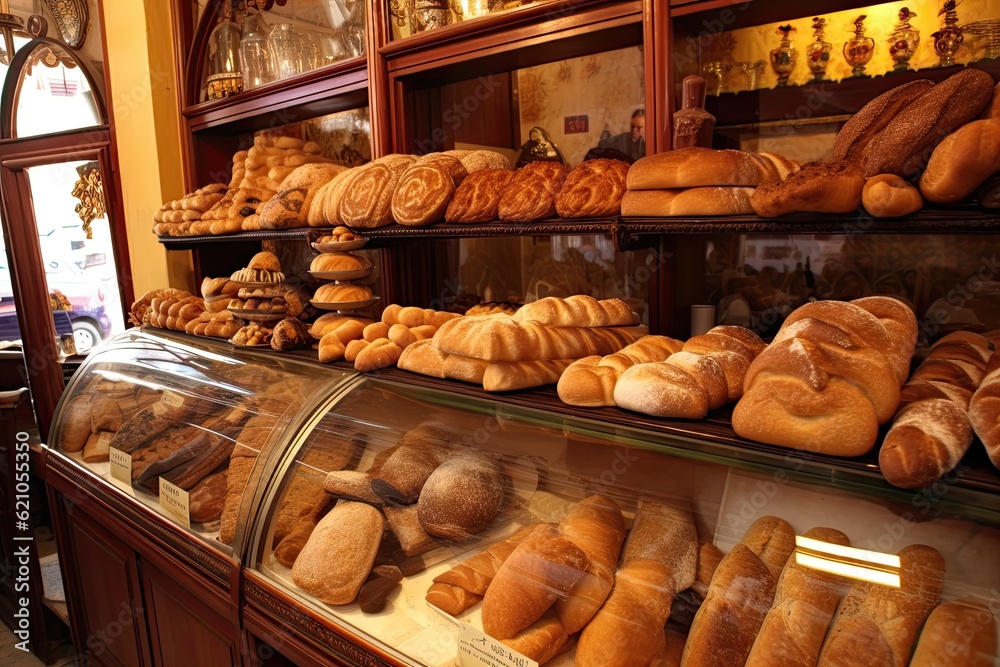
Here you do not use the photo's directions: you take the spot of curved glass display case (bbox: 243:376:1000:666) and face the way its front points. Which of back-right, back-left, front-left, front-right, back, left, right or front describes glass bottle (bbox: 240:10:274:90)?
right

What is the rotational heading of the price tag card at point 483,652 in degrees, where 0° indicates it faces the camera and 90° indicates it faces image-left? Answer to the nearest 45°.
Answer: approximately 45°

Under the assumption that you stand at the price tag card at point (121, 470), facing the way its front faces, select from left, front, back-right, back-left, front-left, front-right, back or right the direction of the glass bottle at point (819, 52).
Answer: left

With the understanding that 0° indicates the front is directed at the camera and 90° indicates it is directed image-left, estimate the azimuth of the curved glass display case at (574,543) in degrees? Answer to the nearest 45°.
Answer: approximately 45°
